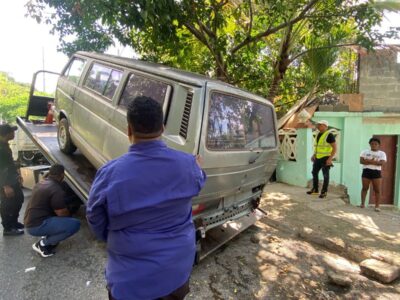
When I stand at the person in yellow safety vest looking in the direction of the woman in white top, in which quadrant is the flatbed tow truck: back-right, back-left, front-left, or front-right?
back-right

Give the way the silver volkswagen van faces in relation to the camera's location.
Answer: facing away from the viewer and to the left of the viewer

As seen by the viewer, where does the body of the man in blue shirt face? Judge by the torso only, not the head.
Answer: away from the camera

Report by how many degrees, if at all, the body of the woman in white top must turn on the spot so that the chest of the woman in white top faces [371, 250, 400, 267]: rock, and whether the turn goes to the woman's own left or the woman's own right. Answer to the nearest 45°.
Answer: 0° — they already face it

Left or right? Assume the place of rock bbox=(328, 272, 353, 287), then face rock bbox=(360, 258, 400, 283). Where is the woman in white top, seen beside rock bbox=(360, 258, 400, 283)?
left

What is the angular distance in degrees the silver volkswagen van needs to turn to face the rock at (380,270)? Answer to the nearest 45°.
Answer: approximately 135° to its right

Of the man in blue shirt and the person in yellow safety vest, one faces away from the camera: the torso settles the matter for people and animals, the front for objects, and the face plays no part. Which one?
the man in blue shirt

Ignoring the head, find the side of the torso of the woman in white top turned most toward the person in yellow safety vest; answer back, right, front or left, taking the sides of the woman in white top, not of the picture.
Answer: right

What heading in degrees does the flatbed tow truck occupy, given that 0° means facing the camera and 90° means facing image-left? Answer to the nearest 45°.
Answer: approximately 135°
